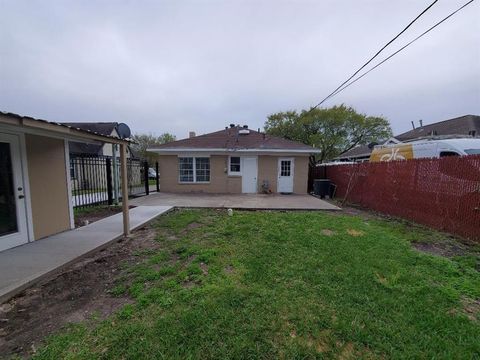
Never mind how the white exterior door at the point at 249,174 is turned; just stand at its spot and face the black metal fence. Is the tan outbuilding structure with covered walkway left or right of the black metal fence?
left

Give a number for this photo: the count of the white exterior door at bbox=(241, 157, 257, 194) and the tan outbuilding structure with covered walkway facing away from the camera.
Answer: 0

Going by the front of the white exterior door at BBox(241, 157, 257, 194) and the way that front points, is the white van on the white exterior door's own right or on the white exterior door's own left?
on the white exterior door's own left

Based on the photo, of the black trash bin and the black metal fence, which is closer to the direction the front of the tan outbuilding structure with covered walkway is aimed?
the black trash bin

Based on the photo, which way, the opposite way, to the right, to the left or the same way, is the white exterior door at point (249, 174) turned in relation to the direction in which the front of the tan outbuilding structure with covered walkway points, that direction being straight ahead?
to the right

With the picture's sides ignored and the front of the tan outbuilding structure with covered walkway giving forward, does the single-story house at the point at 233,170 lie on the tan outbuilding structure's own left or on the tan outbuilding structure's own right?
on the tan outbuilding structure's own left

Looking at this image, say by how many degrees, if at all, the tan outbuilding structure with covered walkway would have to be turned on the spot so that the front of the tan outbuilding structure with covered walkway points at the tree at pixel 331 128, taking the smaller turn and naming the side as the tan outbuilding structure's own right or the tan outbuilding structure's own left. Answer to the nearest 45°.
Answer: approximately 45° to the tan outbuilding structure's own left

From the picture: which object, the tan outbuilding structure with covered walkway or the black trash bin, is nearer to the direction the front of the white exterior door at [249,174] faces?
the tan outbuilding structure with covered walkway

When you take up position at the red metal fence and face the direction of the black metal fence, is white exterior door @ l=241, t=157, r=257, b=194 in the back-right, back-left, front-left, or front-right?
front-right

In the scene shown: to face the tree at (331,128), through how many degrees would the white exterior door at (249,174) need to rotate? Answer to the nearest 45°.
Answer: approximately 135° to its left

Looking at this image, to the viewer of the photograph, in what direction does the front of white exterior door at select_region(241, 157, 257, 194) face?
facing the viewer

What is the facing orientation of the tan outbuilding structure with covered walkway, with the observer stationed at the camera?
facing the viewer and to the right of the viewer
